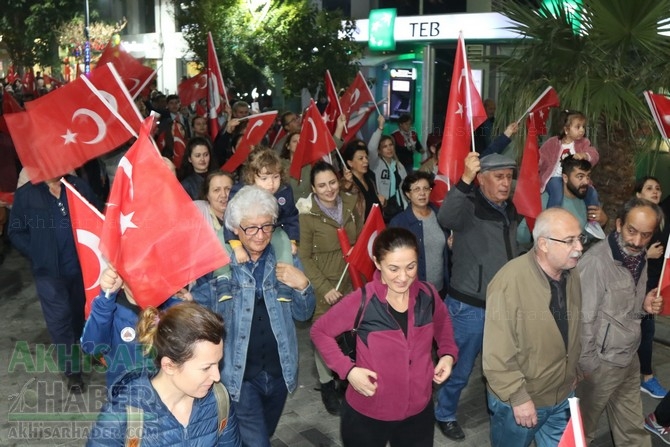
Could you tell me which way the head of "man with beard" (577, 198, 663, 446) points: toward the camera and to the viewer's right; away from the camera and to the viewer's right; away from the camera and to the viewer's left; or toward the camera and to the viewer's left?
toward the camera and to the viewer's left

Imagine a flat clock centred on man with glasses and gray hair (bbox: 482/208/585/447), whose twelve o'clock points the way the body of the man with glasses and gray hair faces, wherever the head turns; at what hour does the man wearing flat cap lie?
The man wearing flat cap is roughly at 7 o'clock from the man with glasses and gray hair.

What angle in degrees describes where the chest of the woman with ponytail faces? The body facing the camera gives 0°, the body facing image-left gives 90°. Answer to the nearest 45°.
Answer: approximately 315°

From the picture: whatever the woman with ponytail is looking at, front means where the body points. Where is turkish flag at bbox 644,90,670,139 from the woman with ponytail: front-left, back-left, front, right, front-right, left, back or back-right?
left

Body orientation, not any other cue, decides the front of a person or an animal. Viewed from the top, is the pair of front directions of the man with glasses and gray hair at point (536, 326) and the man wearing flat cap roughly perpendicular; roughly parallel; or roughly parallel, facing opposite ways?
roughly parallel

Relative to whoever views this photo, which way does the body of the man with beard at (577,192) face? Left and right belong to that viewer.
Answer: facing the viewer and to the right of the viewer

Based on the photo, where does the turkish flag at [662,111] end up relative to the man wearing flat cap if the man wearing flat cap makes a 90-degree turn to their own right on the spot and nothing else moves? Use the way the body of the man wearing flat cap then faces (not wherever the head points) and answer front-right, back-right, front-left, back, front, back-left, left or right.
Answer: back

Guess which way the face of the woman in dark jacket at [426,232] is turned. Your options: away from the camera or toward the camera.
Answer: toward the camera

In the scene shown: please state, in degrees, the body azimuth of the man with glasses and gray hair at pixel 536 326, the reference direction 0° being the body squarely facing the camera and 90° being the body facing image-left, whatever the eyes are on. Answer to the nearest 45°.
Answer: approximately 315°

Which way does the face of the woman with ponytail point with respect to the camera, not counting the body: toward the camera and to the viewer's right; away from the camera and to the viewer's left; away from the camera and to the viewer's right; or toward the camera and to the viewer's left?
toward the camera and to the viewer's right

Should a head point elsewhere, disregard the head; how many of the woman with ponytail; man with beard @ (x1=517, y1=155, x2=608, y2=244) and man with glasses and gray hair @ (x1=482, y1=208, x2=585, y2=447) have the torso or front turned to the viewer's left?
0

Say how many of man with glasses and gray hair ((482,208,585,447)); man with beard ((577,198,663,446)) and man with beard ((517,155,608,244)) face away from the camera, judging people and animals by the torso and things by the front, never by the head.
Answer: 0
